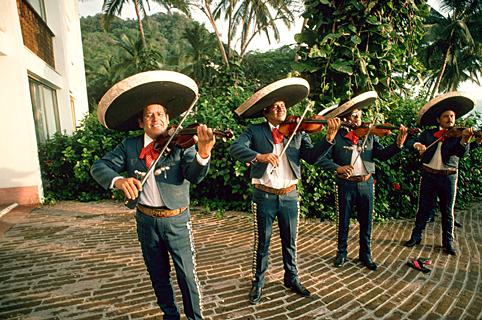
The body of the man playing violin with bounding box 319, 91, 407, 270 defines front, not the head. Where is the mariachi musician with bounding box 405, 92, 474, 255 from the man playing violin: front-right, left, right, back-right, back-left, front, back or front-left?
back-left

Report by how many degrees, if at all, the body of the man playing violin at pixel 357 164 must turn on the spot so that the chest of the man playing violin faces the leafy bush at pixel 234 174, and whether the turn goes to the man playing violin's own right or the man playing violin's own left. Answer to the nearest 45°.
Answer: approximately 135° to the man playing violin's own right

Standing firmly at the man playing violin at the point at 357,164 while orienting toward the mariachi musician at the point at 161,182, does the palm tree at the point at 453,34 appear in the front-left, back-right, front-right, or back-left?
back-right

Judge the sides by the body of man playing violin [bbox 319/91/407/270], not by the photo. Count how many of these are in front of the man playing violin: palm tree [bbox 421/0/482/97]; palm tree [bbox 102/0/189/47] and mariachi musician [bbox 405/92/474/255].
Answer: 0

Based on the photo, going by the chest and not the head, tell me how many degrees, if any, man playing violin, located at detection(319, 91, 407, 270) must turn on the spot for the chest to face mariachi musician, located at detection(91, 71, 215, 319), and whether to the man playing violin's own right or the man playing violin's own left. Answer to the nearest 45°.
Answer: approximately 45° to the man playing violin's own right

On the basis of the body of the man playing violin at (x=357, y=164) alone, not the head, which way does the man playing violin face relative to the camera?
toward the camera

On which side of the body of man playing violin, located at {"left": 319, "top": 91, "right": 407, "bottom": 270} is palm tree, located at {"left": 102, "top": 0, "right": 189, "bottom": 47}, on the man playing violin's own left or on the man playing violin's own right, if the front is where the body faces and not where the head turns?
on the man playing violin's own right

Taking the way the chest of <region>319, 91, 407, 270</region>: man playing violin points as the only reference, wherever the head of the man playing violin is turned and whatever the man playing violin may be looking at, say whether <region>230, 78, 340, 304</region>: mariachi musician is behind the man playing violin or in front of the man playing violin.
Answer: in front

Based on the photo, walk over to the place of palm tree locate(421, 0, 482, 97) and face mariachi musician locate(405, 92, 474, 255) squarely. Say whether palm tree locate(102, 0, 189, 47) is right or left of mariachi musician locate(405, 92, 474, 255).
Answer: right

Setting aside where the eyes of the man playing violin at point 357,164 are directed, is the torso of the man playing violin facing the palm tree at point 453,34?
no

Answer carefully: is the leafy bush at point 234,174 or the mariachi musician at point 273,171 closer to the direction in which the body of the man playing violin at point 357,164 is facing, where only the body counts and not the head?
the mariachi musician

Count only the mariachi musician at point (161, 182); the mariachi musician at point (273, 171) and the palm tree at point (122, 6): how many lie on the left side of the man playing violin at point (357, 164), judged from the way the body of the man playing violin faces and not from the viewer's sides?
0

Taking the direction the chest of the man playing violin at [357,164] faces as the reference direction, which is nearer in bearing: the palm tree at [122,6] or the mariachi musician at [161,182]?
the mariachi musician

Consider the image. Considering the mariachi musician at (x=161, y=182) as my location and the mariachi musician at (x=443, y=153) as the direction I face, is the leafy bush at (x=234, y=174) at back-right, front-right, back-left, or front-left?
front-left
